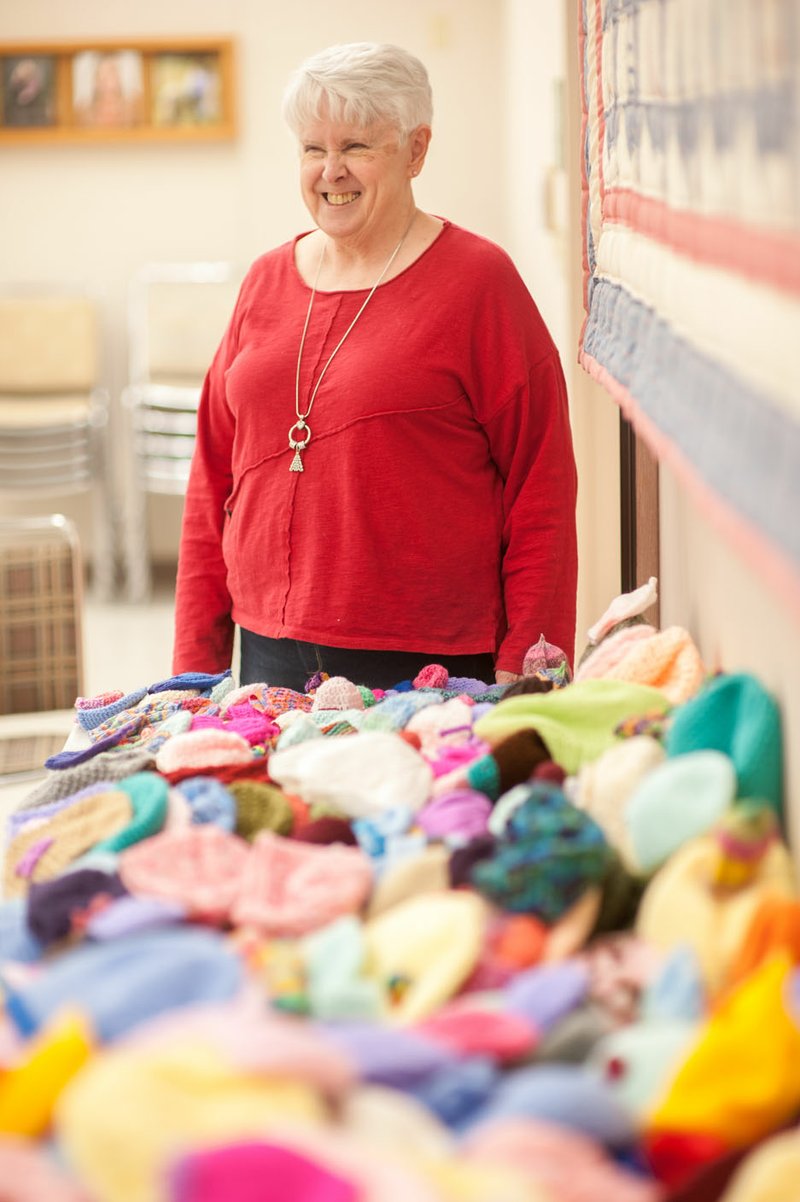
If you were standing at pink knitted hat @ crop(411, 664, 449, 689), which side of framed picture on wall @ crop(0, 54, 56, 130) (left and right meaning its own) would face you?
front

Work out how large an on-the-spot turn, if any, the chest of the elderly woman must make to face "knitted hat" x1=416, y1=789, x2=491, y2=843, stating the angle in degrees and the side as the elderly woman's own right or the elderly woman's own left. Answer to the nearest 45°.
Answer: approximately 45° to the elderly woman's own left

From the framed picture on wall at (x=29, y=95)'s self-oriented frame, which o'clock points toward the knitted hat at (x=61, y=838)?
The knitted hat is roughly at 12 o'clock from the framed picture on wall.

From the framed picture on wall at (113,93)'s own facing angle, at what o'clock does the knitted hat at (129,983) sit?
The knitted hat is roughly at 12 o'clock from the framed picture on wall.

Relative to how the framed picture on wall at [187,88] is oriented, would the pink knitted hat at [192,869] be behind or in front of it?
in front

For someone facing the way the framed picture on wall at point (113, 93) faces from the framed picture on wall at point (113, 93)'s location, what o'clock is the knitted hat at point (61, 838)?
The knitted hat is roughly at 12 o'clock from the framed picture on wall.

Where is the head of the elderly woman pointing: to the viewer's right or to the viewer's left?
to the viewer's left

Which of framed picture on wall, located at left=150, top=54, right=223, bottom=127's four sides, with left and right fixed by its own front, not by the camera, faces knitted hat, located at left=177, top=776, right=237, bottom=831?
front

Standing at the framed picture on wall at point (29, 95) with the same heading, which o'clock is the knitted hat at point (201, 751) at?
The knitted hat is roughly at 12 o'clock from the framed picture on wall.
